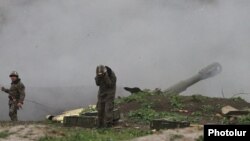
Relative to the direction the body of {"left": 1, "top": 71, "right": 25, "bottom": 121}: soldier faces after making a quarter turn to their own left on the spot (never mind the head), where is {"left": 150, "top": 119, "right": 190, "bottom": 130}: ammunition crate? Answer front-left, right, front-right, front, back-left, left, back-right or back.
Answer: front

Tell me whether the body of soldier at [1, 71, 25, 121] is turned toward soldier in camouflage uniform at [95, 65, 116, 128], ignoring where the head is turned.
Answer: no

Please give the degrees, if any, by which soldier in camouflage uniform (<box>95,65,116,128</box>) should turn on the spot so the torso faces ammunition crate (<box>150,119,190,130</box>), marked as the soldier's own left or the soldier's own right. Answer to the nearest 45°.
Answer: approximately 90° to the soldier's own left

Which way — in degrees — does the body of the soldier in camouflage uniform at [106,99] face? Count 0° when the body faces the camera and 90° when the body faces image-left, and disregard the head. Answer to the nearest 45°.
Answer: approximately 45°

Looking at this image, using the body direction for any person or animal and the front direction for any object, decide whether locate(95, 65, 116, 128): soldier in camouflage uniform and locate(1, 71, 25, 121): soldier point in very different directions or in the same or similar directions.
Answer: same or similar directions

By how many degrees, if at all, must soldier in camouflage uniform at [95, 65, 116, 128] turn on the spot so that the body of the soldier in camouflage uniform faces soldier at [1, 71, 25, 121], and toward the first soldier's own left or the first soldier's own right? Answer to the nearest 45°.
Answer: approximately 90° to the first soldier's own right

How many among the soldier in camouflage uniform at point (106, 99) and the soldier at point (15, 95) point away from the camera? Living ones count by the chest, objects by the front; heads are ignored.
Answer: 0

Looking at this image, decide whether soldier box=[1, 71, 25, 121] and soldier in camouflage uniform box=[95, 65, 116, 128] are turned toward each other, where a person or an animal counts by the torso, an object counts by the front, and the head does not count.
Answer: no
